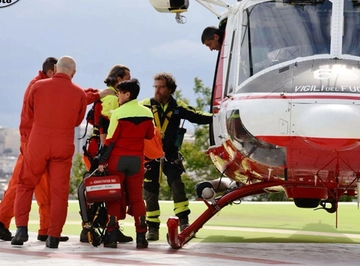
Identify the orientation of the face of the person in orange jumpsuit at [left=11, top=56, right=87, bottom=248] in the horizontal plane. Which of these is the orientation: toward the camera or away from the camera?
away from the camera

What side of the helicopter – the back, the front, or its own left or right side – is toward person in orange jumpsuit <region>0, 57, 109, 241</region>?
right

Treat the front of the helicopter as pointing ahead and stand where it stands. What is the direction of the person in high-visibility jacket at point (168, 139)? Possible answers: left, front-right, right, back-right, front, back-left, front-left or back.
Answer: back-right

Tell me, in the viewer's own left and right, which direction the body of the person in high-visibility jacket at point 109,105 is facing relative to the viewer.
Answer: facing to the right of the viewer

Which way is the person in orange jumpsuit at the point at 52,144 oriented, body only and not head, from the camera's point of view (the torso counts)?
away from the camera
